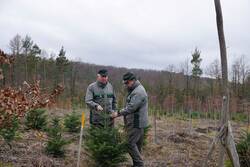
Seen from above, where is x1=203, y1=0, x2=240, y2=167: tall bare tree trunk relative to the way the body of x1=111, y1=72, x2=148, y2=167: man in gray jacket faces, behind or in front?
behind

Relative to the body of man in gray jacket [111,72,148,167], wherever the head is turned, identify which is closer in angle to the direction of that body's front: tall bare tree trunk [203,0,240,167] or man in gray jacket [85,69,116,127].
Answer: the man in gray jacket [85,69,116,127]

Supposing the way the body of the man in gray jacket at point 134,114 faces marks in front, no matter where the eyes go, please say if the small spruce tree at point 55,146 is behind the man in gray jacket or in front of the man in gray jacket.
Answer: in front

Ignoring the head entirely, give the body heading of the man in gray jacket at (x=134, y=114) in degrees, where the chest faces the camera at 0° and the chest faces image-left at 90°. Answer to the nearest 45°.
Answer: approximately 90°

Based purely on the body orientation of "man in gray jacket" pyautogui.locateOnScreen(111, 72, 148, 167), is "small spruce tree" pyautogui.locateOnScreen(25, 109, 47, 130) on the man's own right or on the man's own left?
on the man's own right

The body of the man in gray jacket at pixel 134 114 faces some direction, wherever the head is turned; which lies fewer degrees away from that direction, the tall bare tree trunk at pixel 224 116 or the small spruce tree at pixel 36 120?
the small spruce tree

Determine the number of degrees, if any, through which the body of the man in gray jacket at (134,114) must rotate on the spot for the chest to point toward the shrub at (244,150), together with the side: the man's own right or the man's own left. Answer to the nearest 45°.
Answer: approximately 180°

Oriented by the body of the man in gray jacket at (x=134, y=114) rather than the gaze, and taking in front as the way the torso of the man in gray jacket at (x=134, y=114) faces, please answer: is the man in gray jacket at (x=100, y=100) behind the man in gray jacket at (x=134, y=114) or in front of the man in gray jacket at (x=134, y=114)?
in front

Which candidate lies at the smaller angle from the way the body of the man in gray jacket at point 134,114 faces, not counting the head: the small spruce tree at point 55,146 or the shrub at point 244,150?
the small spruce tree
